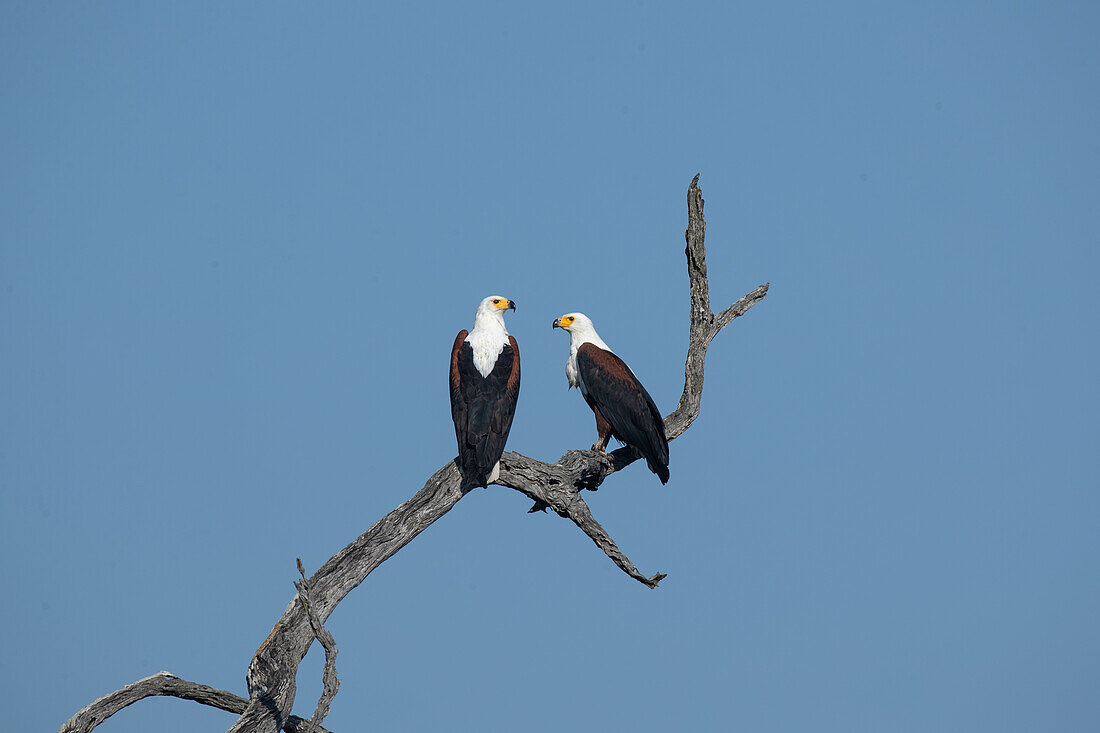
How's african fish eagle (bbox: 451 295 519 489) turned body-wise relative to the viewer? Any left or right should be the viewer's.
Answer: facing away from the viewer

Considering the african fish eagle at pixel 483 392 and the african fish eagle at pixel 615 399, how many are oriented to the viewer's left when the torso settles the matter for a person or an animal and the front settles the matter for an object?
1

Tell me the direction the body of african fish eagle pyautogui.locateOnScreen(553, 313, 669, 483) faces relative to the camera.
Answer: to the viewer's left

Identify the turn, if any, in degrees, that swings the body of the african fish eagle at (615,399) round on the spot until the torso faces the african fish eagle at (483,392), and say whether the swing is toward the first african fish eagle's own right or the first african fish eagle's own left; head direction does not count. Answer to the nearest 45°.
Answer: approximately 45° to the first african fish eagle's own left

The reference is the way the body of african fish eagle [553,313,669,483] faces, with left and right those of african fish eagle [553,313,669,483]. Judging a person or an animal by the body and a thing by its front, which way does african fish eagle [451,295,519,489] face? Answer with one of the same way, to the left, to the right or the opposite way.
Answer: to the right

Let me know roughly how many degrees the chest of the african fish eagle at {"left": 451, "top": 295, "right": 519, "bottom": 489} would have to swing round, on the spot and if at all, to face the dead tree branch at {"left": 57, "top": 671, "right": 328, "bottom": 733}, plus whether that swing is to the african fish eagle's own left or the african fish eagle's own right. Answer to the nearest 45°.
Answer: approximately 90° to the african fish eagle's own left

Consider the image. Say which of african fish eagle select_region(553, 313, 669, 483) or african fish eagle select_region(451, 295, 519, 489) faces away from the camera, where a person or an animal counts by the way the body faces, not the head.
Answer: african fish eagle select_region(451, 295, 519, 489)
